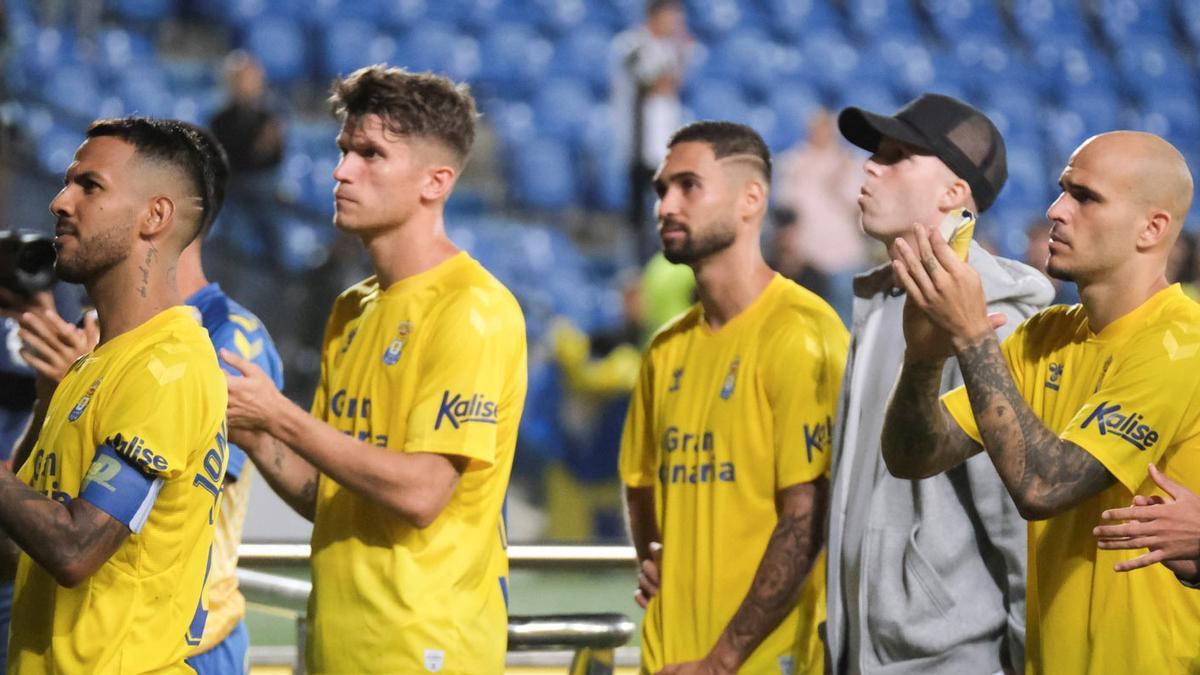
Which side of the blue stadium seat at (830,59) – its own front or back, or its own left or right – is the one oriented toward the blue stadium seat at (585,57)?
right

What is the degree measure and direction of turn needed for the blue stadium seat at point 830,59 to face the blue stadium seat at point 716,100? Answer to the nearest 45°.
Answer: approximately 45° to its right

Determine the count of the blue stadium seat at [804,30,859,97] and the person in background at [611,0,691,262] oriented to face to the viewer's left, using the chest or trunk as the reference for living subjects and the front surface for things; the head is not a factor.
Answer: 0

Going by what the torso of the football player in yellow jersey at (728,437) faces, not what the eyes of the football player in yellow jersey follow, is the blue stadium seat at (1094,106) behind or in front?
behind

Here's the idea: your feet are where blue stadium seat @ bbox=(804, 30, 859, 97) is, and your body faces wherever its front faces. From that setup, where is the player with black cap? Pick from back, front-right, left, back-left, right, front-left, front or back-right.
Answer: front

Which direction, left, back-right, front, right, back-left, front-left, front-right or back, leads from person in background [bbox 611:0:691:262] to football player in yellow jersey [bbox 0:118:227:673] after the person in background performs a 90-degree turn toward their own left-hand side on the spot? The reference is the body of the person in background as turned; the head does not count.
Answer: right

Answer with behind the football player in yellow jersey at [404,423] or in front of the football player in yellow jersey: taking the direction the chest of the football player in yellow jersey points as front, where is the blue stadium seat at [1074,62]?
behind

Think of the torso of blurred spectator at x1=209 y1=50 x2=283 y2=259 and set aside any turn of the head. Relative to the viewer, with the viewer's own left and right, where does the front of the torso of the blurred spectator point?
facing the viewer

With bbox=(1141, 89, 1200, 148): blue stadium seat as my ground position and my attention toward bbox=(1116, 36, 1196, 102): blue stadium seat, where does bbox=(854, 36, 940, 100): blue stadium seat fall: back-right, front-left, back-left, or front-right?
front-left
